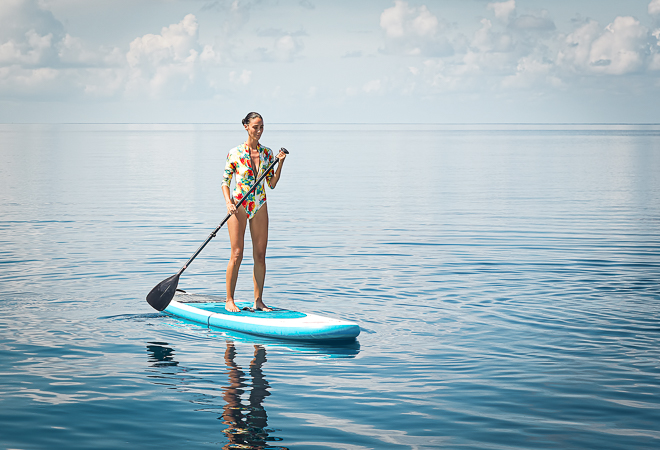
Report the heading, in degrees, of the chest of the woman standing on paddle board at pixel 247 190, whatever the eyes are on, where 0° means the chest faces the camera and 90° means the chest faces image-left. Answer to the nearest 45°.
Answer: approximately 315°

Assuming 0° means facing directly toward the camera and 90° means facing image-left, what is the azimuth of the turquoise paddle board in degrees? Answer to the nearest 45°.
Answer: approximately 315°
